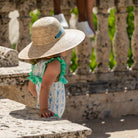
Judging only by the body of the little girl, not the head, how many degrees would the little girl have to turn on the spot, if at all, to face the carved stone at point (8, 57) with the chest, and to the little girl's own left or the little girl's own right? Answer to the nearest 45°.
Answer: approximately 90° to the little girl's own left

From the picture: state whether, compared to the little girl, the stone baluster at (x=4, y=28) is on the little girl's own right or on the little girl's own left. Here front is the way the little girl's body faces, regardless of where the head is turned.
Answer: on the little girl's own left

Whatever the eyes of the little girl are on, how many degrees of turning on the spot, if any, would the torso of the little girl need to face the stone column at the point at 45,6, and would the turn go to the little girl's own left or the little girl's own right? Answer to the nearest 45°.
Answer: approximately 45° to the little girl's own left

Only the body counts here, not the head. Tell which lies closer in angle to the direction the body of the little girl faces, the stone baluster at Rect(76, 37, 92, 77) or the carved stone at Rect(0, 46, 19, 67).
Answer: the stone baluster

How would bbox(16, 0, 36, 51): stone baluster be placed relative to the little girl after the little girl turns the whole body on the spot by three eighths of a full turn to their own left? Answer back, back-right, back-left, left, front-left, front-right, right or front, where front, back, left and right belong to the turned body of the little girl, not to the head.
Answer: right
